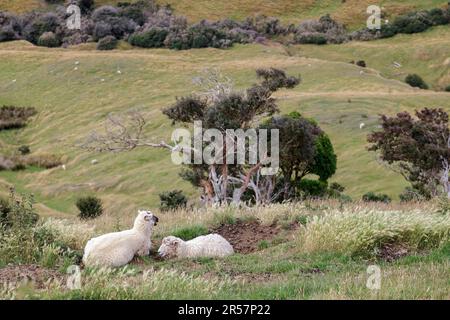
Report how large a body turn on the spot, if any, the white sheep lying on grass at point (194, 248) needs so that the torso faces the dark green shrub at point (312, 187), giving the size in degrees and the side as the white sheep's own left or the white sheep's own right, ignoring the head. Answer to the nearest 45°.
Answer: approximately 90° to the white sheep's own right

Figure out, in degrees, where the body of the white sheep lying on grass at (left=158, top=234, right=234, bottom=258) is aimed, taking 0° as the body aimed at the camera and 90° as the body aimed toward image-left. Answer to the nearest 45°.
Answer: approximately 90°

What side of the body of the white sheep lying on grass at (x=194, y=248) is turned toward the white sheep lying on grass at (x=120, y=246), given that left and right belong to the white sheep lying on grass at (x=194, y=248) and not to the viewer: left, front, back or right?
front

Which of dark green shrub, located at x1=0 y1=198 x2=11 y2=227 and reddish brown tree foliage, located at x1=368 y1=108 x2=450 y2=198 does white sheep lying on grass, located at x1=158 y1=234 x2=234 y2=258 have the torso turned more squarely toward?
the dark green shrub

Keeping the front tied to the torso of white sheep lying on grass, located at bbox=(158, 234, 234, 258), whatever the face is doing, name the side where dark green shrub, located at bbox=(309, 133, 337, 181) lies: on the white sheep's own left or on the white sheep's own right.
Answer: on the white sheep's own right

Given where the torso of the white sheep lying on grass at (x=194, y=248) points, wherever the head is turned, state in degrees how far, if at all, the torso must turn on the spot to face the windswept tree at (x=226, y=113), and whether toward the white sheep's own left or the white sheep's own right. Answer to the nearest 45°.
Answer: approximately 90° to the white sheep's own right

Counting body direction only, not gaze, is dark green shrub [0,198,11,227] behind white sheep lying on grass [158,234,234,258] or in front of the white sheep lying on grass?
in front

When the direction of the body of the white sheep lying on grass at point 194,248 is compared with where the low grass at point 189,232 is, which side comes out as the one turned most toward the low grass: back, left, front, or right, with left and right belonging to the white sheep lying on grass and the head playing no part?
right

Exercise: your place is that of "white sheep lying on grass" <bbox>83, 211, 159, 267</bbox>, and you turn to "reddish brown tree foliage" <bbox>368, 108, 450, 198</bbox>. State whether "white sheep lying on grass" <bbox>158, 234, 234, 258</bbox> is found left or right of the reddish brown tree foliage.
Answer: right

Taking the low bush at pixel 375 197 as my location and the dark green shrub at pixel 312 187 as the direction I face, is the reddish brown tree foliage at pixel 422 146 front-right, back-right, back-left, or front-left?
back-right

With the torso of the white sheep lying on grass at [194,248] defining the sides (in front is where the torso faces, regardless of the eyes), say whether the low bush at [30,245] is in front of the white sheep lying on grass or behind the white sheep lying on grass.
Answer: in front
